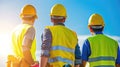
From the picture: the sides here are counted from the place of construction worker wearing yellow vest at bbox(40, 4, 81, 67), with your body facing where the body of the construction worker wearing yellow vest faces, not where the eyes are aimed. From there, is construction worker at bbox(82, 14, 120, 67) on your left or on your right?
on your right

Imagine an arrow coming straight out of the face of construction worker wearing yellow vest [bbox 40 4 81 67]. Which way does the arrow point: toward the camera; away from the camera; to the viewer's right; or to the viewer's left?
away from the camera

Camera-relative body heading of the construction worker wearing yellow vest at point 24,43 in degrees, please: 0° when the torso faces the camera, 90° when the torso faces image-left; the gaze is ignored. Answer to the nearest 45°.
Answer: approximately 225°

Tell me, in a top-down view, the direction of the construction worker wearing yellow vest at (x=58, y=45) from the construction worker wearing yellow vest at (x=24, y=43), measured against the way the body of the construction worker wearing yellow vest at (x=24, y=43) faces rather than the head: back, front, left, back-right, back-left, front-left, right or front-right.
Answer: right

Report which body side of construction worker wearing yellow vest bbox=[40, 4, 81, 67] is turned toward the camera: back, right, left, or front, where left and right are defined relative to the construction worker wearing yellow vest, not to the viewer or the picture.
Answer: back

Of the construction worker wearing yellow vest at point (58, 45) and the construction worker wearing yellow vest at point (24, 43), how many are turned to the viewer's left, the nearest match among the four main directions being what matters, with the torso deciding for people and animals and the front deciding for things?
0

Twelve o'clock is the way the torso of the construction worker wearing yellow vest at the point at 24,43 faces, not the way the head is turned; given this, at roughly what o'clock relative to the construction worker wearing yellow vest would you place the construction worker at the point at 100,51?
The construction worker is roughly at 2 o'clock from the construction worker wearing yellow vest.
